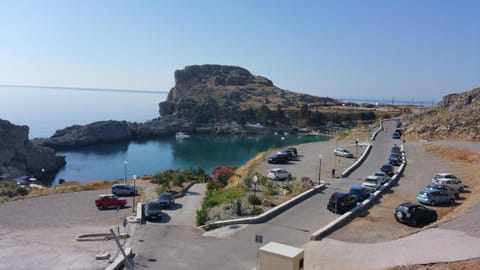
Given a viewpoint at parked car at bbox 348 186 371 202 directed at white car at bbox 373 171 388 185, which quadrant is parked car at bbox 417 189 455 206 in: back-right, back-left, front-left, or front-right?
front-right

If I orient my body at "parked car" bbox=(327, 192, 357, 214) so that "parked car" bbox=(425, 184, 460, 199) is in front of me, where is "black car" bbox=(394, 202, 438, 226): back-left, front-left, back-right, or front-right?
front-right

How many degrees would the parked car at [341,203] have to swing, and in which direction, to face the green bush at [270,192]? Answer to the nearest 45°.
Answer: approximately 90° to its left

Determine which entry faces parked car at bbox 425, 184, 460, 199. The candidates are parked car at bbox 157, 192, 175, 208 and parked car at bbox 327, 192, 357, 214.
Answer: parked car at bbox 327, 192, 357, 214

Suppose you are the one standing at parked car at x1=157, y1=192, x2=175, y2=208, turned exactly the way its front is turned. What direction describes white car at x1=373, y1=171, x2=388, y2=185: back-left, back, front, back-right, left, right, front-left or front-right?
back-left

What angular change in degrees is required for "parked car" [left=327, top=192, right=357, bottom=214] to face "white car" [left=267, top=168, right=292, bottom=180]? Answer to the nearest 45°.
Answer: approximately 90° to its left

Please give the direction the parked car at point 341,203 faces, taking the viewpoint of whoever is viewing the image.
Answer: facing away from the viewer and to the right of the viewer

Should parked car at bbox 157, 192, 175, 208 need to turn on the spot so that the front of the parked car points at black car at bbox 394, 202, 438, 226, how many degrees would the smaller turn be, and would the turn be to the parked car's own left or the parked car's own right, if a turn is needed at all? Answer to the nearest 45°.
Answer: approximately 90° to the parked car's own left

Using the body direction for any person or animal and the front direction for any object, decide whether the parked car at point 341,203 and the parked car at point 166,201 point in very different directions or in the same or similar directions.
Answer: very different directions

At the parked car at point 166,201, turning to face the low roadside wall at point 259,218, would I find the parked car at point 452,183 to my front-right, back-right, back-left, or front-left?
front-left

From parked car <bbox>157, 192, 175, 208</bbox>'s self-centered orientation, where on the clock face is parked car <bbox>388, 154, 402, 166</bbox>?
parked car <bbox>388, 154, 402, 166</bbox> is roughly at 7 o'clock from parked car <bbox>157, 192, 175, 208</bbox>.

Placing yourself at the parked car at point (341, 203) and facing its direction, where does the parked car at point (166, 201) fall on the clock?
the parked car at point (166, 201) is roughly at 8 o'clock from the parked car at point (341, 203).

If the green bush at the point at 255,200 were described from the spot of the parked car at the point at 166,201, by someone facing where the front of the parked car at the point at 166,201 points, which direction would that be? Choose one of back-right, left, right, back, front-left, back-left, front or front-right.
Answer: left

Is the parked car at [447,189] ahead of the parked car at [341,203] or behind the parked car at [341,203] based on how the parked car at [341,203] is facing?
ahead

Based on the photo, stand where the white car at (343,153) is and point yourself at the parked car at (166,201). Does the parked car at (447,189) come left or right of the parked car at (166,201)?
left
